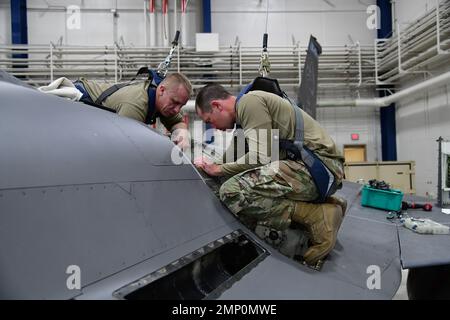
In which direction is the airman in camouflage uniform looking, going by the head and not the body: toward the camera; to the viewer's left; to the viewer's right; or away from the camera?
to the viewer's left

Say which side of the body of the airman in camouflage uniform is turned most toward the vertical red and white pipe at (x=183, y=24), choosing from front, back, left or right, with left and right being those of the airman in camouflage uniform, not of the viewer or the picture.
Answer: right

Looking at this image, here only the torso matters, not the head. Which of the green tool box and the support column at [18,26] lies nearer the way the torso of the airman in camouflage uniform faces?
the support column

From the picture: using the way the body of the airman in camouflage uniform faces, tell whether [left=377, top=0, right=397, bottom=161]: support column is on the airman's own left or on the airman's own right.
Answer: on the airman's own right

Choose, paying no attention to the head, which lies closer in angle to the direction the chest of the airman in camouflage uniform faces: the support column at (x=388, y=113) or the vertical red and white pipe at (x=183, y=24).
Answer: the vertical red and white pipe

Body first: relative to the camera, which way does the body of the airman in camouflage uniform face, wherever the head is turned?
to the viewer's left

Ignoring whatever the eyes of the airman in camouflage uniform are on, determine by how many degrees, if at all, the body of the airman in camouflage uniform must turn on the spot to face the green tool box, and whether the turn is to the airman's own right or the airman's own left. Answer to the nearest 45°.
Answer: approximately 135° to the airman's own right

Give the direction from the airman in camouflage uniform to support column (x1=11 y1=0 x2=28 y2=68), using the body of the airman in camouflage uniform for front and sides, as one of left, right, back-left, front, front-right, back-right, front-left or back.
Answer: front-right

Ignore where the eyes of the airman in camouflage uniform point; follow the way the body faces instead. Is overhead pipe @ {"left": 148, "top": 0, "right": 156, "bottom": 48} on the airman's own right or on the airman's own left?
on the airman's own right
